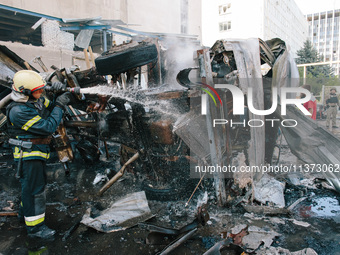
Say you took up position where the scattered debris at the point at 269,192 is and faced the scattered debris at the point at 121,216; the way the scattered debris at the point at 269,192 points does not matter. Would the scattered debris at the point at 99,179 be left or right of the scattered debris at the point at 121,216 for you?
right

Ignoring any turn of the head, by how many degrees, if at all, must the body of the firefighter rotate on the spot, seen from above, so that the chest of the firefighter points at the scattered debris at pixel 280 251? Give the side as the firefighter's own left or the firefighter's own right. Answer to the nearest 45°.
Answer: approximately 45° to the firefighter's own right

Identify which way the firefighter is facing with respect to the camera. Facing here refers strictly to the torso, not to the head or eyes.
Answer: to the viewer's right

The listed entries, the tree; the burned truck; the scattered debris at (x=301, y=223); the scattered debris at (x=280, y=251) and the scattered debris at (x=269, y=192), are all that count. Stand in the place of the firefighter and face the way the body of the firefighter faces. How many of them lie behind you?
0

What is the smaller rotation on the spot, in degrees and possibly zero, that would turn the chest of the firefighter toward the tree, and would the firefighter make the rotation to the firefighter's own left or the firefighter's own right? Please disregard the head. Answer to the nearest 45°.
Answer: approximately 45° to the firefighter's own left

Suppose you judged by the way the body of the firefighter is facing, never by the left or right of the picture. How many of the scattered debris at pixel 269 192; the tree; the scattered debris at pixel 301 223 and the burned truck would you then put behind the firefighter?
0

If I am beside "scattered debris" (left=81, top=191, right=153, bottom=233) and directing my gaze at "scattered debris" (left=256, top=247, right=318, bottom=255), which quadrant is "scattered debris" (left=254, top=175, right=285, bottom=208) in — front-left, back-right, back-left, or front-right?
front-left

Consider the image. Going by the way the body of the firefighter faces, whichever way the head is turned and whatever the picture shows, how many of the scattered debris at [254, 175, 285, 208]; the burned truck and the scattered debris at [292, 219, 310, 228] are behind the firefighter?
0

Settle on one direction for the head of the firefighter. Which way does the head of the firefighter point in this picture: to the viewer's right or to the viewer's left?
to the viewer's right

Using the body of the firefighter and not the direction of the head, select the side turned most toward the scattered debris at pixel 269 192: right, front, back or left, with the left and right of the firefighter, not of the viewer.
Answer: front

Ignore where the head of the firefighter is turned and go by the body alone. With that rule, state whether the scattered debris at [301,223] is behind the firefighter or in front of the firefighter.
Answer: in front

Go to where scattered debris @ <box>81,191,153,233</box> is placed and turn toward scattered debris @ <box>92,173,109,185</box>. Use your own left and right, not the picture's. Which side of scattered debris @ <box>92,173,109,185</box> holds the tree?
right
